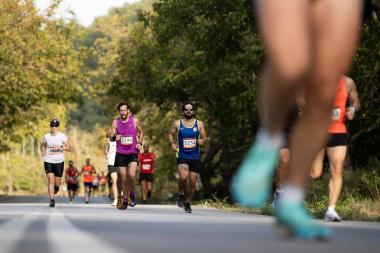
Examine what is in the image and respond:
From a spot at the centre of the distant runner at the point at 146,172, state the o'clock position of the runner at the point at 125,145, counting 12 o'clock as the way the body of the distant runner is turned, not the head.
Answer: The runner is roughly at 12 o'clock from the distant runner.

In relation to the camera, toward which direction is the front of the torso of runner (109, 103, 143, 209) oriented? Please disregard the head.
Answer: toward the camera

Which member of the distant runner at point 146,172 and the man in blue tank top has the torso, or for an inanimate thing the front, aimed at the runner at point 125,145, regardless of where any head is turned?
the distant runner

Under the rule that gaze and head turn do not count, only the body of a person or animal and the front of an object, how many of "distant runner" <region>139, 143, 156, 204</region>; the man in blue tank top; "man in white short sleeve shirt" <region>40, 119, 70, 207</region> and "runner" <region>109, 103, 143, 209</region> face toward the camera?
4

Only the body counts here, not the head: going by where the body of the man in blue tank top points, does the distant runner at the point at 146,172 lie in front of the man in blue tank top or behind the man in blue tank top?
behind

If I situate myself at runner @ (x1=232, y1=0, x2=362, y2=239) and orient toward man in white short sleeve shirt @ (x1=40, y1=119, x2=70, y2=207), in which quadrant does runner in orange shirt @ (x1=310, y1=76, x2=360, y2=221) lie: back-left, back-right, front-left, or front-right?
front-right

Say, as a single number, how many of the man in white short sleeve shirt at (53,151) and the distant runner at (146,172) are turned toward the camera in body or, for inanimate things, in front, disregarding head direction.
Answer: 2

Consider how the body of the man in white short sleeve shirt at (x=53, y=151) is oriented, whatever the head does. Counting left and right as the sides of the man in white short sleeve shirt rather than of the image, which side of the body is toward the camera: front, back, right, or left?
front

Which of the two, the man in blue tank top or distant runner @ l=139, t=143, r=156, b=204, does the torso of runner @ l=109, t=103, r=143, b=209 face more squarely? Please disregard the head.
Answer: the man in blue tank top

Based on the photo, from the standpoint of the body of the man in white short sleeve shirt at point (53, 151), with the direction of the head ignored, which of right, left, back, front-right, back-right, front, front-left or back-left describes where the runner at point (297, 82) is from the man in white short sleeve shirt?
front

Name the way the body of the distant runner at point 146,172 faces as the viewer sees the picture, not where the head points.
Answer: toward the camera

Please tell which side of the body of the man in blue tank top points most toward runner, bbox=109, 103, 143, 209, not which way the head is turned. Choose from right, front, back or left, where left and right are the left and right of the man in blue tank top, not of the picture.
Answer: right

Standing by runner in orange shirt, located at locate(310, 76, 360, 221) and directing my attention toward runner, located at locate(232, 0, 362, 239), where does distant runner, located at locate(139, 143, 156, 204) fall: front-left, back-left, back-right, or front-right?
back-right

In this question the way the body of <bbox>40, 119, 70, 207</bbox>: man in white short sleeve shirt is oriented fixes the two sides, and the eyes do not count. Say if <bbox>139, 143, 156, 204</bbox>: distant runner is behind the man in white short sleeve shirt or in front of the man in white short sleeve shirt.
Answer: behind

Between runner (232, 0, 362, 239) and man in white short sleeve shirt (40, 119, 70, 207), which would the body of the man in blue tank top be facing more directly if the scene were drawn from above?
the runner
